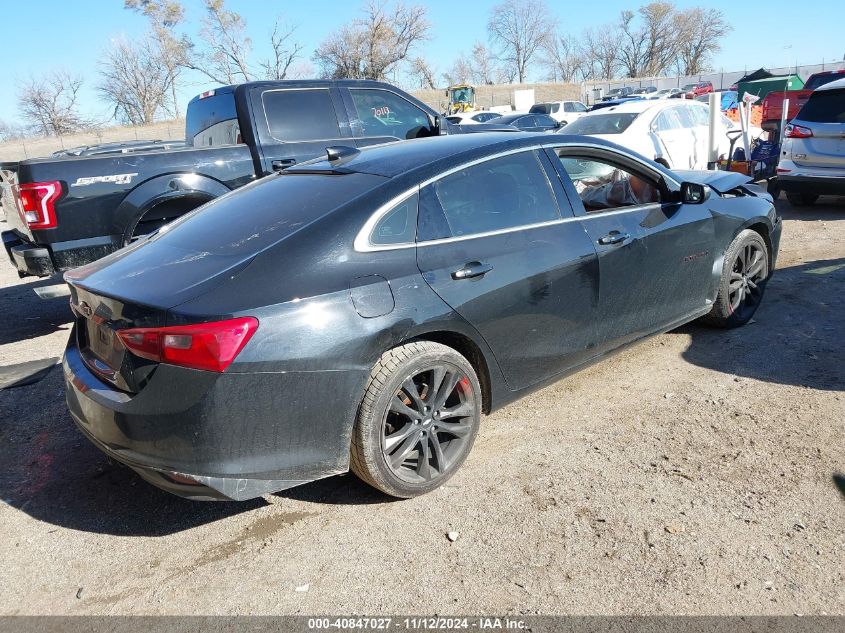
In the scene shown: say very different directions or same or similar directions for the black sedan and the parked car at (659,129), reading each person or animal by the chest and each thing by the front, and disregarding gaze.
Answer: same or similar directions

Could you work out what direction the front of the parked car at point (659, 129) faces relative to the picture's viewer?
facing away from the viewer and to the right of the viewer

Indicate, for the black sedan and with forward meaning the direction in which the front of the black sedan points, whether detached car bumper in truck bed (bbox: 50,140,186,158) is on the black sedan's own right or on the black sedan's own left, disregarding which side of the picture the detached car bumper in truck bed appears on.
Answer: on the black sedan's own left

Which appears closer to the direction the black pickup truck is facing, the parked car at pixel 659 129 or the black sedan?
the parked car

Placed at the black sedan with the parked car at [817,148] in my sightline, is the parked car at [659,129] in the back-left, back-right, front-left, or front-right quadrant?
front-left

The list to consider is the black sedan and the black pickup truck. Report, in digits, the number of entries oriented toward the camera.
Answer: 0

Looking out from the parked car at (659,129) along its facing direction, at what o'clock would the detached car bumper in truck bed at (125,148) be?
the detached car bumper in truck bed at (125,148) is roughly at 6 o'clock from the parked car at (659,129).

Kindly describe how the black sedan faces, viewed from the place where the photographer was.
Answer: facing away from the viewer and to the right of the viewer

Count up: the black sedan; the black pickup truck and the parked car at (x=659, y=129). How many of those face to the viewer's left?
0

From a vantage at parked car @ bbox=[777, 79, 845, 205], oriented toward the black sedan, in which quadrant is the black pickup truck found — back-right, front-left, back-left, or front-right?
front-right

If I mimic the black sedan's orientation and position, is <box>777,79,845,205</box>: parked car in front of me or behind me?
in front

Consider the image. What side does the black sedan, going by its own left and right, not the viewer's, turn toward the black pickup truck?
left

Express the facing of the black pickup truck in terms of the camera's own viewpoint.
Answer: facing away from the viewer and to the right of the viewer

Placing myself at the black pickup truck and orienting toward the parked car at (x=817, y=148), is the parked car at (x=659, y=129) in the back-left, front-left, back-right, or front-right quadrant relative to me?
front-left
